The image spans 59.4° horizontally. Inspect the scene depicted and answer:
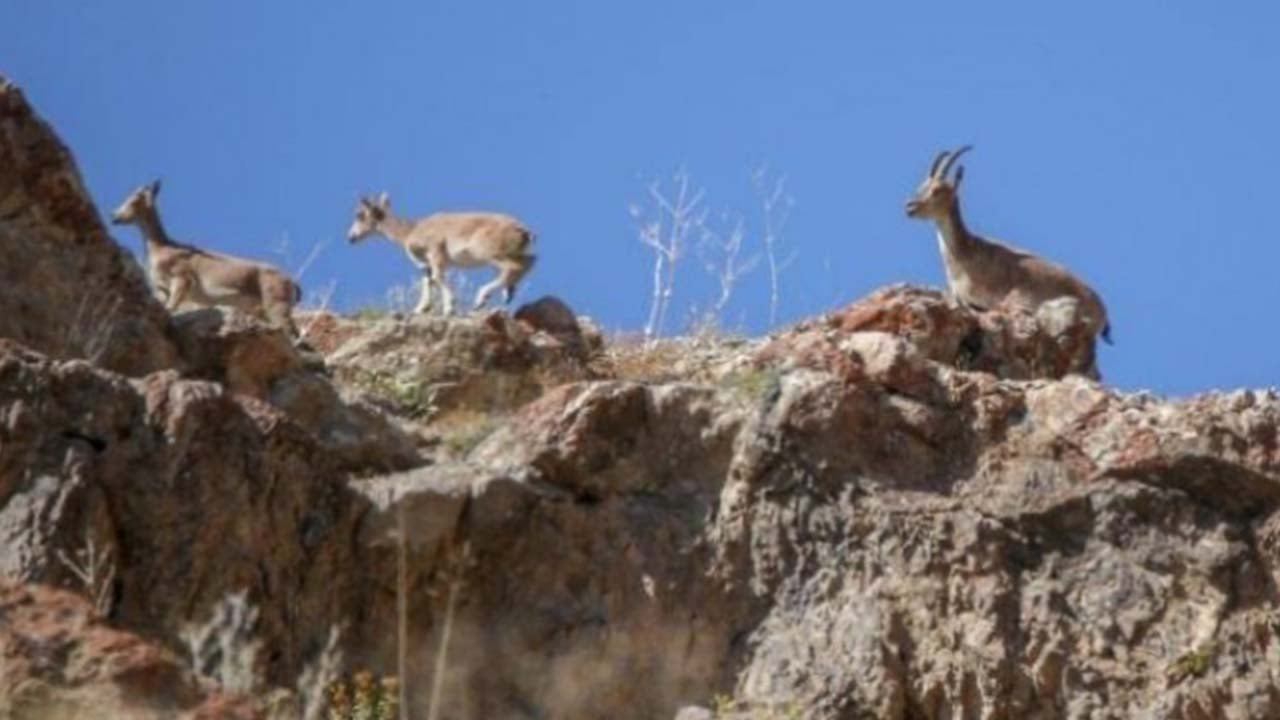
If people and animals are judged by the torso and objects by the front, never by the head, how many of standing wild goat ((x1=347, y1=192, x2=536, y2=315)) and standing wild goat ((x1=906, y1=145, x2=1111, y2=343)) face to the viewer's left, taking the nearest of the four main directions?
2

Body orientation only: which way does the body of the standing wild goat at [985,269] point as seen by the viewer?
to the viewer's left

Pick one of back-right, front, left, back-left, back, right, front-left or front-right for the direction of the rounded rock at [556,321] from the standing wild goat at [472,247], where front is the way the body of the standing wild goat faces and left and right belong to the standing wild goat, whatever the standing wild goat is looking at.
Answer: back

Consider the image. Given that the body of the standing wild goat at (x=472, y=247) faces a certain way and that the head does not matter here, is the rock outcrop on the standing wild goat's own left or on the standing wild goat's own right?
on the standing wild goat's own left

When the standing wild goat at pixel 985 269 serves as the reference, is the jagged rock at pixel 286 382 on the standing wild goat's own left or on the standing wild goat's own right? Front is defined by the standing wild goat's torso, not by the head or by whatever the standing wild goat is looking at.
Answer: on the standing wild goat's own left

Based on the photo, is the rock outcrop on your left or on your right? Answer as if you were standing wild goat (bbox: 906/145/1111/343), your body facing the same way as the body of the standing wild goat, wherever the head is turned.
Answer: on your left

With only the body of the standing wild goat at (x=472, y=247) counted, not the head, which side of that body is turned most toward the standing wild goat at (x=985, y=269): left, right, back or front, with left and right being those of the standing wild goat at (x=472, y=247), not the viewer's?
back

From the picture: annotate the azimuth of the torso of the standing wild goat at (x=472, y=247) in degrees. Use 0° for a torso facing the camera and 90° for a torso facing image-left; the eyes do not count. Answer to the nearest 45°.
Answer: approximately 90°
